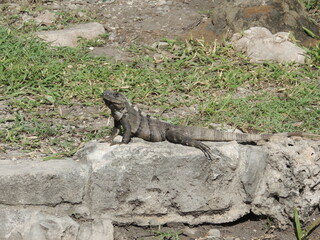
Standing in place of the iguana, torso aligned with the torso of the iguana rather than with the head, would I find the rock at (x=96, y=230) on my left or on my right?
on my left

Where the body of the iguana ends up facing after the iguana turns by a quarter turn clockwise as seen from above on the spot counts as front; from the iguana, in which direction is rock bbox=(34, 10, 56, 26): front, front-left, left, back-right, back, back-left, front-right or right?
front-left

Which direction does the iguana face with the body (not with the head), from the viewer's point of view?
to the viewer's left

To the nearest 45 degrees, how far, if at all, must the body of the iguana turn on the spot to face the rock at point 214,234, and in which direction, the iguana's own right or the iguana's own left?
approximately 135° to the iguana's own left

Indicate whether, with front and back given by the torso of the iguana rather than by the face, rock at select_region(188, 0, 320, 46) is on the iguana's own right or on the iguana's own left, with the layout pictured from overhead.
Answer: on the iguana's own right

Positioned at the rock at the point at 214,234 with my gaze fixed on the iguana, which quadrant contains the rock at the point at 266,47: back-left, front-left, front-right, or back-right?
front-right

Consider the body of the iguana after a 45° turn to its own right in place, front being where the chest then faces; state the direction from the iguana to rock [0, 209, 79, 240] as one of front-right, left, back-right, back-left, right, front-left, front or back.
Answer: left

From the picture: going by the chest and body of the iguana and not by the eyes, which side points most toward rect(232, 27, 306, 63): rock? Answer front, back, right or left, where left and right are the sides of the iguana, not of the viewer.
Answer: right

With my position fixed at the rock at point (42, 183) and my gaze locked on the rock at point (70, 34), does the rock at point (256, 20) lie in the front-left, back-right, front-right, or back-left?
front-right

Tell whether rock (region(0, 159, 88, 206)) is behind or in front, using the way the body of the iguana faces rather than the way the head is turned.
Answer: in front
